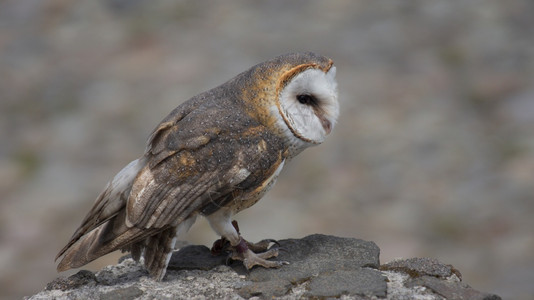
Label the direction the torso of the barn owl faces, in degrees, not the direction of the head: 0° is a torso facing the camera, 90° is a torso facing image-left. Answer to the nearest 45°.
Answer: approximately 270°

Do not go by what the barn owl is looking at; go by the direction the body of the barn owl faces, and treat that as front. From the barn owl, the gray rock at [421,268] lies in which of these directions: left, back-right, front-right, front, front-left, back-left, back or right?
front
